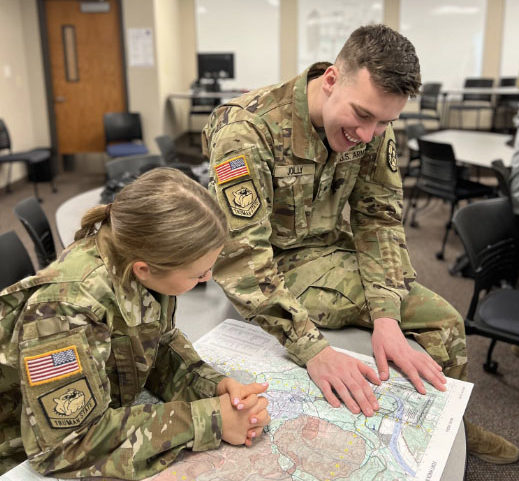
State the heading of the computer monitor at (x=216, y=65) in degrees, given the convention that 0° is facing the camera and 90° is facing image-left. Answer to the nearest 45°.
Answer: approximately 0°

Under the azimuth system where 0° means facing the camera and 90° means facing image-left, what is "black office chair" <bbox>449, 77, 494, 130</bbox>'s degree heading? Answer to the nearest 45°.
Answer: approximately 45°

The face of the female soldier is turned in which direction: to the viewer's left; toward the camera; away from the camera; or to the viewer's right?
to the viewer's right

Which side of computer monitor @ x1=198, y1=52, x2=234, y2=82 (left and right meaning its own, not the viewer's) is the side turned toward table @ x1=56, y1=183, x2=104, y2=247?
front

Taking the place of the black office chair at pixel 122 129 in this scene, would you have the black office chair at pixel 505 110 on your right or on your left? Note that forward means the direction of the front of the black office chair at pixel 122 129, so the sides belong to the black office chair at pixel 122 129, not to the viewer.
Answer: on your left

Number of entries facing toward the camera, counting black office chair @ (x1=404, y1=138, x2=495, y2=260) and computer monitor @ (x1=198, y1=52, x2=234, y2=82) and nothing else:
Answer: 1

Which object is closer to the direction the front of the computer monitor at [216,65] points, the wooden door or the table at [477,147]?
the table

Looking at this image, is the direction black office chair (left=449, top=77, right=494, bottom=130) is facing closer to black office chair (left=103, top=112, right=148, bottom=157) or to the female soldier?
the black office chair

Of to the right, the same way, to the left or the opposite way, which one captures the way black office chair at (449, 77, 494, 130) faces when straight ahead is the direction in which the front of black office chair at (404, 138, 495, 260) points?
the opposite way

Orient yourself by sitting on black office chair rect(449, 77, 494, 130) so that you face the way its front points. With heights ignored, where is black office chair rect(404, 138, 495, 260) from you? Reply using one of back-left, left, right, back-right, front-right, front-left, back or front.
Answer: front-left

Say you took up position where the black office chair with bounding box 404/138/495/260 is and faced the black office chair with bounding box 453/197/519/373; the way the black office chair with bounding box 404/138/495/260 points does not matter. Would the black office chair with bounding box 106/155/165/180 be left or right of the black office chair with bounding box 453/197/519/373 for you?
right

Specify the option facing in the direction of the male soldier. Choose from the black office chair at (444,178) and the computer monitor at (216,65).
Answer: the computer monitor
